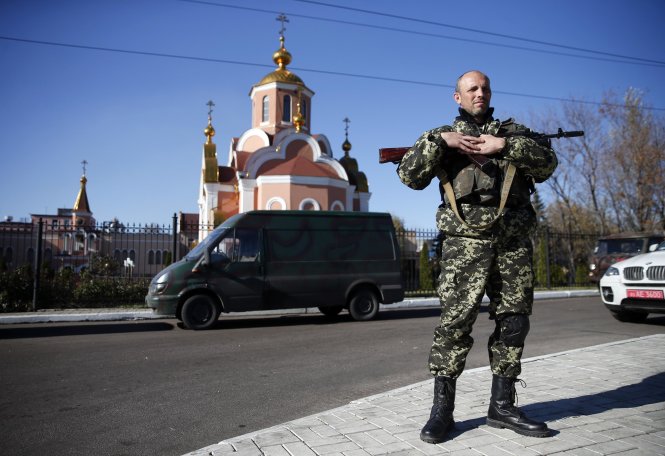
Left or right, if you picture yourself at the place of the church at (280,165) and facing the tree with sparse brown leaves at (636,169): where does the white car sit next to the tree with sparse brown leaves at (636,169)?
right

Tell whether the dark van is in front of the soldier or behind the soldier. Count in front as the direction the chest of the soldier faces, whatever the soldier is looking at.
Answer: behind

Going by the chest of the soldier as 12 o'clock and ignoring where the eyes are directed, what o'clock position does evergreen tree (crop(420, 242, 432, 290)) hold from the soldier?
The evergreen tree is roughly at 6 o'clock from the soldier.

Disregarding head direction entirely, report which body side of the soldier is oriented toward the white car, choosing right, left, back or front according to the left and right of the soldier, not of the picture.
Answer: back

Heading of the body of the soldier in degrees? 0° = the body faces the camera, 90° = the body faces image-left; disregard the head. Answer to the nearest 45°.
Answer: approximately 0°

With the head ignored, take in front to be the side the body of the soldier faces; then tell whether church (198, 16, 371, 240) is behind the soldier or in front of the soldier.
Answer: behind

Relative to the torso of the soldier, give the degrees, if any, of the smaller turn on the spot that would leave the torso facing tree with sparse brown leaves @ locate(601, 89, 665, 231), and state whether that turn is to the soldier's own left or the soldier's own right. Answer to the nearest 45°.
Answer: approximately 180°
